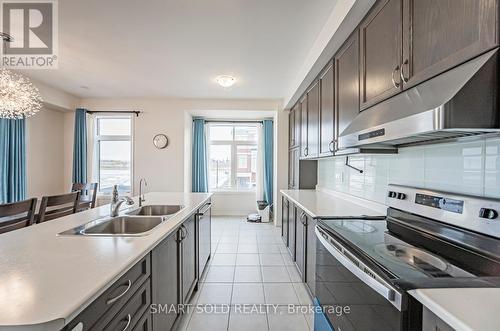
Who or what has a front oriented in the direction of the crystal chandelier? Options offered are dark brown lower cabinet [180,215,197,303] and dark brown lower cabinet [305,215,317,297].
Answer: dark brown lower cabinet [305,215,317,297]

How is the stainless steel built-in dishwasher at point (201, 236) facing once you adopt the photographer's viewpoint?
facing to the right of the viewer

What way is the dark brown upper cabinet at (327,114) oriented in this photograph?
to the viewer's left

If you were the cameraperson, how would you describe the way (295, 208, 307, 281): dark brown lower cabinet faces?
facing to the left of the viewer

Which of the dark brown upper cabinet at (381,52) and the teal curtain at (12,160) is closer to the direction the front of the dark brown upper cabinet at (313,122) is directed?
the teal curtain

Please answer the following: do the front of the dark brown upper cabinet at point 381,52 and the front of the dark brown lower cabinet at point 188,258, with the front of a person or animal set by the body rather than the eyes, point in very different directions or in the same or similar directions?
very different directions
